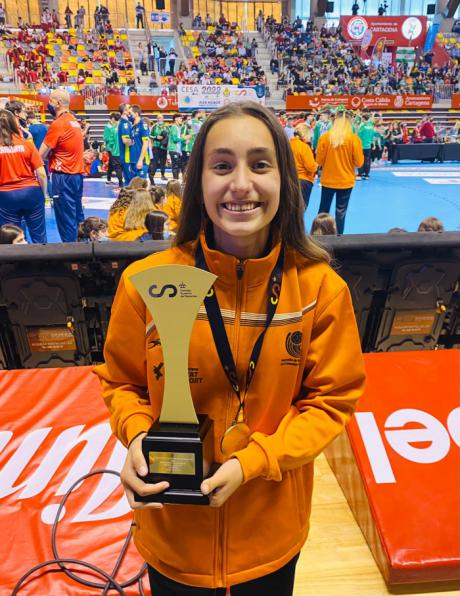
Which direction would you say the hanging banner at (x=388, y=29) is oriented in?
toward the camera

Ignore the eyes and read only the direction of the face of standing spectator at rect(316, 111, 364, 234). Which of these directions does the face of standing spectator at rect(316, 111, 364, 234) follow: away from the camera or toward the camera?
away from the camera

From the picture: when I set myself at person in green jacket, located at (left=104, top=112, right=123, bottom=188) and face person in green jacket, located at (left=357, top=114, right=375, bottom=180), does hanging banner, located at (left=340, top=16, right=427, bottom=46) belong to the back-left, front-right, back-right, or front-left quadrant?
front-left

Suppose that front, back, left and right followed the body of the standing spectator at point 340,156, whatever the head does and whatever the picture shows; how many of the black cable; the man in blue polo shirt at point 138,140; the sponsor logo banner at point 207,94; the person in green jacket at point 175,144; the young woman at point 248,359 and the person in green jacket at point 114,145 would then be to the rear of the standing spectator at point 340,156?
2

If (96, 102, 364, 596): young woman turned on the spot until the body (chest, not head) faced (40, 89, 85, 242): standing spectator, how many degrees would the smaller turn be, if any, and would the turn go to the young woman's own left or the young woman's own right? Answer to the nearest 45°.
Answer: approximately 135° to the young woman's own right

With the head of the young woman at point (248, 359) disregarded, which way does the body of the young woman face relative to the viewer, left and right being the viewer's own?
facing the viewer

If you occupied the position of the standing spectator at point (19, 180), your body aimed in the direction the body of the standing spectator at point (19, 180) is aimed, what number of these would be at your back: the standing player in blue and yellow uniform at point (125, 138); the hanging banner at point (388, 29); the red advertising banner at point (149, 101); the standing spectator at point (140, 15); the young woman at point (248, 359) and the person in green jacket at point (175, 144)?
1

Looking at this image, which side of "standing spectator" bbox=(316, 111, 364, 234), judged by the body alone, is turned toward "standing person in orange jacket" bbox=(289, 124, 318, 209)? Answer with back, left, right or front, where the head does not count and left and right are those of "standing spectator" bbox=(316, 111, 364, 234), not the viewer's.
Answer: left

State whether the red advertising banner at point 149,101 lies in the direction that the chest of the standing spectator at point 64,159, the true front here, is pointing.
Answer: no

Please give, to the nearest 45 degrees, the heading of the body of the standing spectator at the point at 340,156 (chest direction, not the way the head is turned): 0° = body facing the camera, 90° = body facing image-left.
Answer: approximately 180°

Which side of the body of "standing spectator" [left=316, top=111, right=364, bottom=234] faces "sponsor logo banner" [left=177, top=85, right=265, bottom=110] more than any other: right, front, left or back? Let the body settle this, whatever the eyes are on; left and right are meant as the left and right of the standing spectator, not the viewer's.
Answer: front

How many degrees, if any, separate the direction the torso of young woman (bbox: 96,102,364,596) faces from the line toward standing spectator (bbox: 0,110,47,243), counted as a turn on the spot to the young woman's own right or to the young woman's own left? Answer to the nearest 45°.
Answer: approximately 135° to the young woman's own right

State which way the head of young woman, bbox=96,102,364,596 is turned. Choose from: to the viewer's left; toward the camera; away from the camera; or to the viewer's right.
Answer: toward the camera

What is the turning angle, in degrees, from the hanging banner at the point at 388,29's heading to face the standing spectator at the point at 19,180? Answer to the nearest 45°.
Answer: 0° — it already faces them
